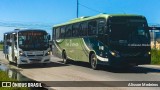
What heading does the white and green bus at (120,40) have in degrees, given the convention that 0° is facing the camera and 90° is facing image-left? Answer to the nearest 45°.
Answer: approximately 315°

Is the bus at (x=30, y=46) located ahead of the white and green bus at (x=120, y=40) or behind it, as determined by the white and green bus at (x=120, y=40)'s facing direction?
behind
